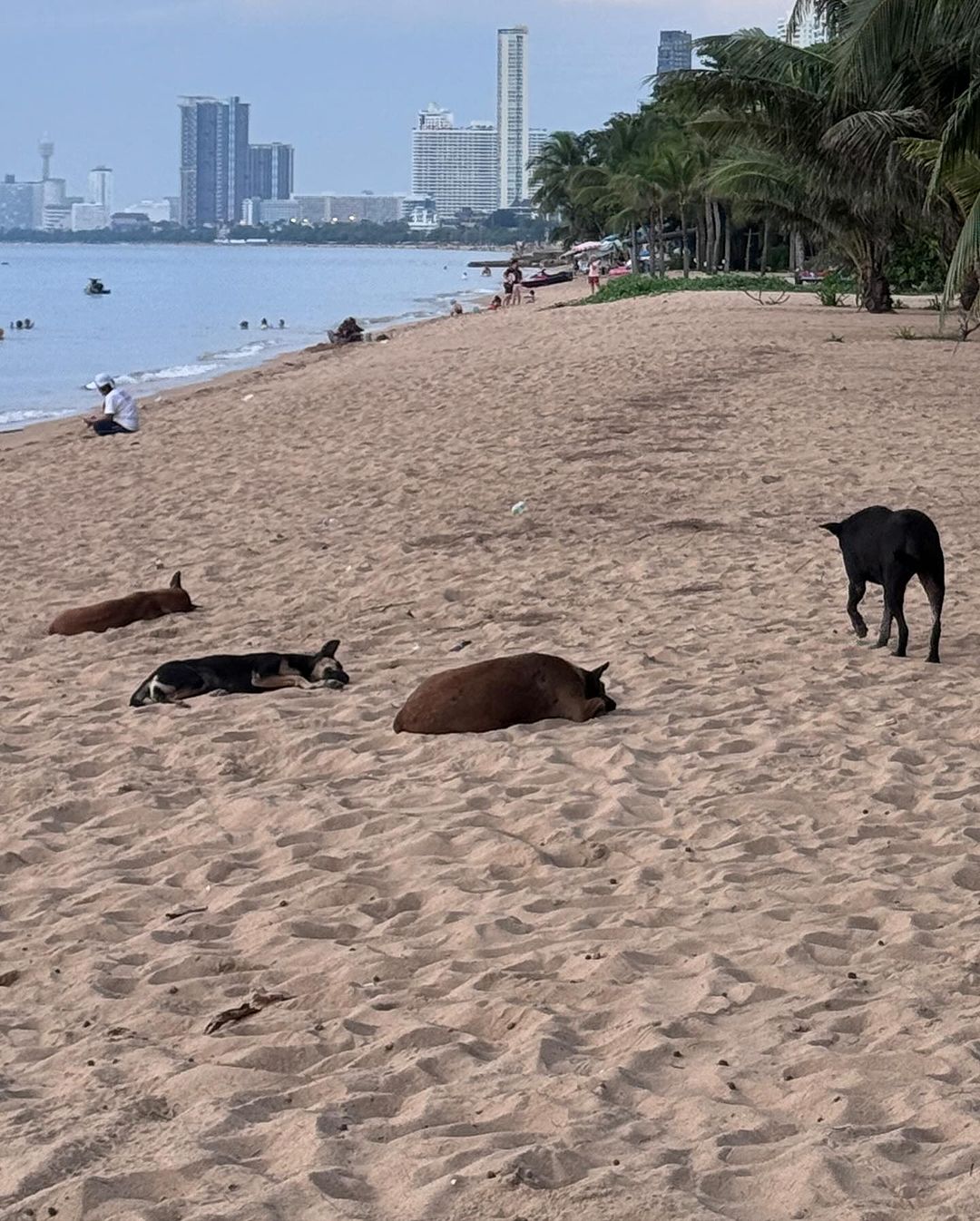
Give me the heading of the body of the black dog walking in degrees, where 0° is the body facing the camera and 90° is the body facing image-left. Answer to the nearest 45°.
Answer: approximately 135°

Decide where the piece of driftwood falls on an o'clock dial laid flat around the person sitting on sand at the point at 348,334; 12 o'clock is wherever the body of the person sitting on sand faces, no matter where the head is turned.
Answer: The piece of driftwood is roughly at 9 o'clock from the person sitting on sand.

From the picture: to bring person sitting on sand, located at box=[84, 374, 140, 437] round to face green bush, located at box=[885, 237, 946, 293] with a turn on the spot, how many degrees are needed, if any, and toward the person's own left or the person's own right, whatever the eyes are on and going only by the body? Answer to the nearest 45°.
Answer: approximately 135° to the person's own right

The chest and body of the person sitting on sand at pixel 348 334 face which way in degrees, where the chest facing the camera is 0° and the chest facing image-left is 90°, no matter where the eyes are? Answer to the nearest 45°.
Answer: approximately 90°

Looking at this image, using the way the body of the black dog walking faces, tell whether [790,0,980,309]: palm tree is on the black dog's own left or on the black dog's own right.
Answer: on the black dog's own right

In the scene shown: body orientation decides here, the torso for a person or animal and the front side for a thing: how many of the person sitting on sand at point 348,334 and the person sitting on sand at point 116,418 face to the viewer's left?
2

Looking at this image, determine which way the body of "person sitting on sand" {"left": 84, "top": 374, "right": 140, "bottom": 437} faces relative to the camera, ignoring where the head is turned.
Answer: to the viewer's left

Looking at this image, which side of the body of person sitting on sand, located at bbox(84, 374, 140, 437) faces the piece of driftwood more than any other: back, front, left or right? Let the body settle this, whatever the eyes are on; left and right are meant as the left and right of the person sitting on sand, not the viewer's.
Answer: left

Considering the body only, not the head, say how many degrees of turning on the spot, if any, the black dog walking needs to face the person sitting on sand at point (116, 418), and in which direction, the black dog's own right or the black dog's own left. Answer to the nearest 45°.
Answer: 0° — it already faces them
